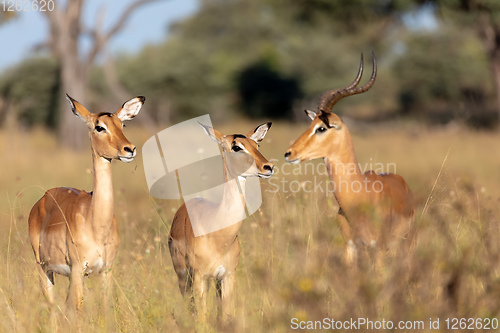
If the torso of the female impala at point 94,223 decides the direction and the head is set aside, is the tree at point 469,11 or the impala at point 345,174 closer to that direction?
the impala

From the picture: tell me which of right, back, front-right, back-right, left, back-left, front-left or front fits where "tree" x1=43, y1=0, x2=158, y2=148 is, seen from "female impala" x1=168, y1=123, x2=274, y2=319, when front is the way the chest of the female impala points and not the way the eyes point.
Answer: back-left

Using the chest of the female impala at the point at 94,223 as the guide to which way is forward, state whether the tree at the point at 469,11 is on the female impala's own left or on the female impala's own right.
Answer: on the female impala's own left

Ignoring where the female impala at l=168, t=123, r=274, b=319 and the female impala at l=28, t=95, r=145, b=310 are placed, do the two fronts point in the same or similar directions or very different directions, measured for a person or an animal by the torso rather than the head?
same or similar directions

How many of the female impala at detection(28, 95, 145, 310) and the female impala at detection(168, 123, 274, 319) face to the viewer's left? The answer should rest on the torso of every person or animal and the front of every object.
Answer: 0

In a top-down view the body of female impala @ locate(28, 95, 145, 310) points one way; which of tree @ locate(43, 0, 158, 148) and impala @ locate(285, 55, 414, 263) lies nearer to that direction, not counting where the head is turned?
the impala

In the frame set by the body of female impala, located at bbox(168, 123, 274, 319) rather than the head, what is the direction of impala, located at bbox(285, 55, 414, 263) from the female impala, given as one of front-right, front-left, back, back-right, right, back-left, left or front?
left

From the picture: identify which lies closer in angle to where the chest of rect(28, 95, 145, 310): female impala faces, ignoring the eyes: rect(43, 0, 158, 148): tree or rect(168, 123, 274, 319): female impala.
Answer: the female impala

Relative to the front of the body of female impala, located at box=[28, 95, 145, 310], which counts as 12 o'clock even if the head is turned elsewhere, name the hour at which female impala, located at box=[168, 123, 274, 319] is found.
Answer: female impala, located at box=[168, 123, 274, 319] is roughly at 11 o'clock from female impala, located at box=[28, 95, 145, 310].

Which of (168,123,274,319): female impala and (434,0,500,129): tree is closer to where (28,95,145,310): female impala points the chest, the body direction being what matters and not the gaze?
the female impala

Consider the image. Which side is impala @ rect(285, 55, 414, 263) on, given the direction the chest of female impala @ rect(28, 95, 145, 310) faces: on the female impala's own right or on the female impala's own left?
on the female impala's own left

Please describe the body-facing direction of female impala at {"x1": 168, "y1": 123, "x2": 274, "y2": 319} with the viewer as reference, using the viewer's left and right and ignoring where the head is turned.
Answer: facing the viewer and to the right of the viewer
